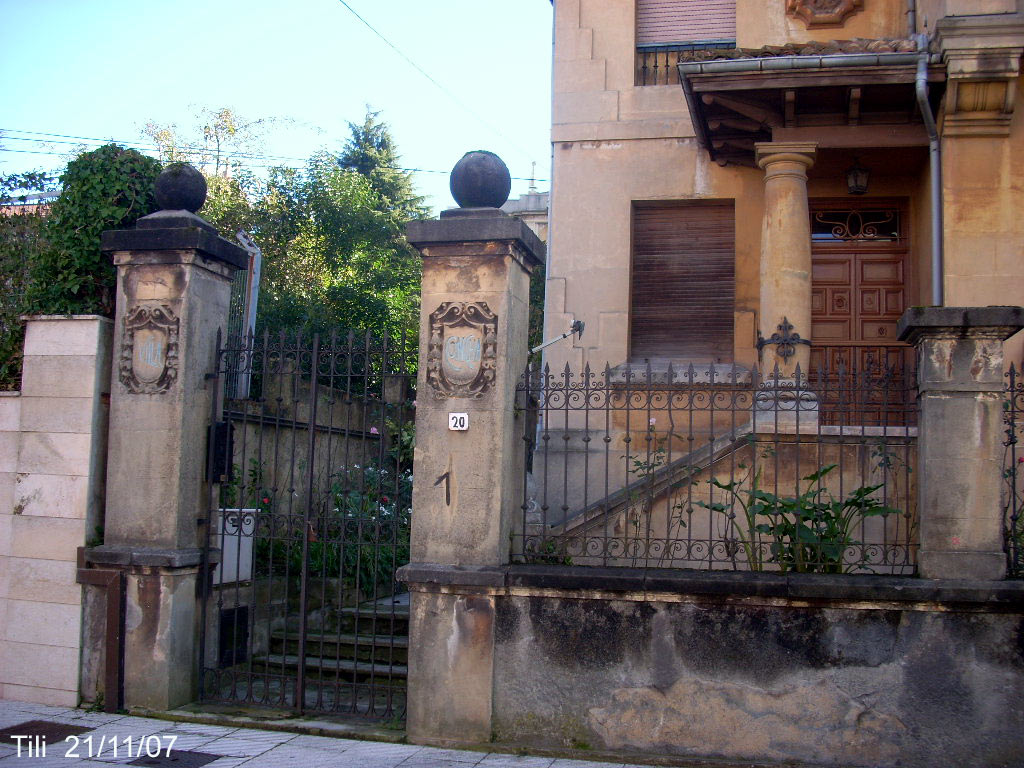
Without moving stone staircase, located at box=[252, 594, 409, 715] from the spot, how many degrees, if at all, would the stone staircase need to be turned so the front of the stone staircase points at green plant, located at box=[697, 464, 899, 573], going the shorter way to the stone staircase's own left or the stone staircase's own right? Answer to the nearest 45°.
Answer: approximately 45° to the stone staircase's own left

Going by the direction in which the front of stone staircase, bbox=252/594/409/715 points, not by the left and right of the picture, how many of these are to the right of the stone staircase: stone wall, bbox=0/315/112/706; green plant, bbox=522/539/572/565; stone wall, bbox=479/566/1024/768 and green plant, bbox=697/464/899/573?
1

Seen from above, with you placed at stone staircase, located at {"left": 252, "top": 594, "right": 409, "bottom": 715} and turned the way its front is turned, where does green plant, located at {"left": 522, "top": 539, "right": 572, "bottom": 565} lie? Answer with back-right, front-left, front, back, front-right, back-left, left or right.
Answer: front-left

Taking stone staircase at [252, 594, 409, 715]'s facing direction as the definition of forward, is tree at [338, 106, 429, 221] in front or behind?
behind

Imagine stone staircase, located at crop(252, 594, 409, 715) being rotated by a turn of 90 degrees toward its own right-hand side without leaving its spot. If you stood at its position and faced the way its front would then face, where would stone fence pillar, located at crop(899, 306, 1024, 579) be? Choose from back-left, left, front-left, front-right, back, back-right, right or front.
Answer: back-left

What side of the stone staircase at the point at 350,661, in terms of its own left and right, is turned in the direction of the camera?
front

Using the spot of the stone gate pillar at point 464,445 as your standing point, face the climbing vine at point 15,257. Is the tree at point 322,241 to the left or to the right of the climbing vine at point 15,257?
right

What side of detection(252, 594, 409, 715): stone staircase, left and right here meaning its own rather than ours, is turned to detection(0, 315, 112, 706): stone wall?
right

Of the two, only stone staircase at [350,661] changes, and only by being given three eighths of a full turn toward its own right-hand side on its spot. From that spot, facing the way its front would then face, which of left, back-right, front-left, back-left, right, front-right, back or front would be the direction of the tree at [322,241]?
front-right
